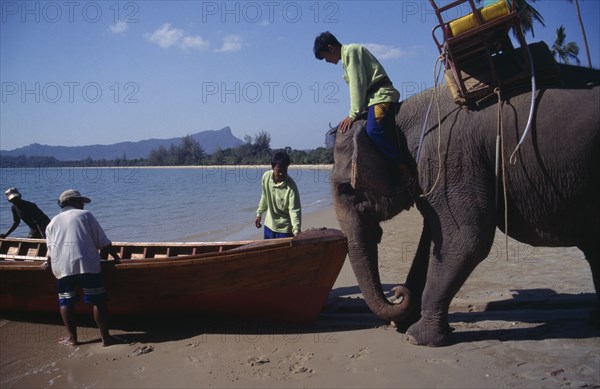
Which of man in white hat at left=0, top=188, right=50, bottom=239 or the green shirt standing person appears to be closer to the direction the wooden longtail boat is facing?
the green shirt standing person

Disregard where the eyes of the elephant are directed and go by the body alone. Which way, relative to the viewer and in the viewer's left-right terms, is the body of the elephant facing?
facing to the left of the viewer

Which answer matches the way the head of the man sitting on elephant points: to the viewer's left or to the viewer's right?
to the viewer's left

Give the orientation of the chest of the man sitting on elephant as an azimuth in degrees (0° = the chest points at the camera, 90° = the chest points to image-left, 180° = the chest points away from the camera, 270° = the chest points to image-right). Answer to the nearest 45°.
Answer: approximately 90°

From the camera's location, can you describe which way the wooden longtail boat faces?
facing to the right of the viewer

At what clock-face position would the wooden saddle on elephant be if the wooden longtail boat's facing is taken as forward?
The wooden saddle on elephant is roughly at 1 o'clock from the wooden longtail boat.

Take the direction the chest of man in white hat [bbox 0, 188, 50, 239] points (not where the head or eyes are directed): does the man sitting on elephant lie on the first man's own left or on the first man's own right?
on the first man's own left

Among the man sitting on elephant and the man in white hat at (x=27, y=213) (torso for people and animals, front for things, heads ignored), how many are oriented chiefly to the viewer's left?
2

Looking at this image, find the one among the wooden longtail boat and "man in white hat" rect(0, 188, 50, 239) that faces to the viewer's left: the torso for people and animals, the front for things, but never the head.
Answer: the man in white hat

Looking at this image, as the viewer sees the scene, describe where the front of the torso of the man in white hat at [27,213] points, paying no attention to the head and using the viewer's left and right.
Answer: facing to the left of the viewer

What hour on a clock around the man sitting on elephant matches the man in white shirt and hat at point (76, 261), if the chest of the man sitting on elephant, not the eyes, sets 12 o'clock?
The man in white shirt and hat is roughly at 12 o'clock from the man sitting on elephant.
